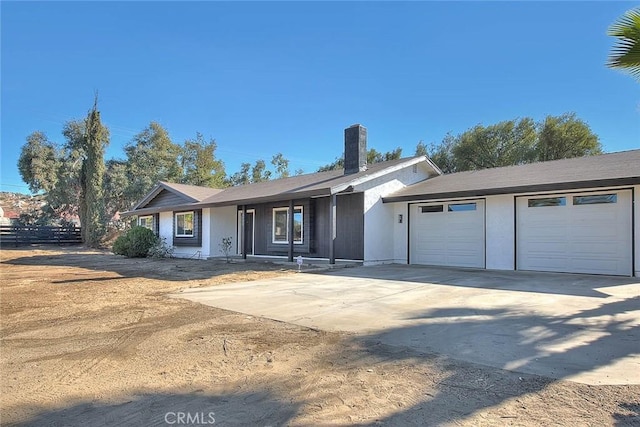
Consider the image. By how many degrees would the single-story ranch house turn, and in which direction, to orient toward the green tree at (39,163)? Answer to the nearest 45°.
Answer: approximately 90° to its right

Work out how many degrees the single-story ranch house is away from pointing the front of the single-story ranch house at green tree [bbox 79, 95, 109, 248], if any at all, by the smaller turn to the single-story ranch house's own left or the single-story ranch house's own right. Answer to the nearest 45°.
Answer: approximately 90° to the single-story ranch house's own right

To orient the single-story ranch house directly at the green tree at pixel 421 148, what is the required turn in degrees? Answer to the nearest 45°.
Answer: approximately 135° to its right

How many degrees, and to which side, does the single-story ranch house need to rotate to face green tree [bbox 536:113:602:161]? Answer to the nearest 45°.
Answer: approximately 180°

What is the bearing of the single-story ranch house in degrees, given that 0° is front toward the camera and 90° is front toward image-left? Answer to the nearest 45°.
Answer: approximately 45°

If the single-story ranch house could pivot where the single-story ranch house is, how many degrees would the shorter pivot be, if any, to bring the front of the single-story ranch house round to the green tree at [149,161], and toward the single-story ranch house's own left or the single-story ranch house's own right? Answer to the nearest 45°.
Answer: approximately 90° to the single-story ranch house's own right

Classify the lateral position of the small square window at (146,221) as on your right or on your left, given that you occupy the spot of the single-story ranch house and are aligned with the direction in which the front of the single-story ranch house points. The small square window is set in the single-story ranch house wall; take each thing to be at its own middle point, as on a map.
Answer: on your right

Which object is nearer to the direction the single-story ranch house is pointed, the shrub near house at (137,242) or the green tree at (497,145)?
the shrub near house

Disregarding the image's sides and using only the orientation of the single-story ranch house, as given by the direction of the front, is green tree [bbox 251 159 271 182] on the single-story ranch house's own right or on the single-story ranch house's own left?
on the single-story ranch house's own right
